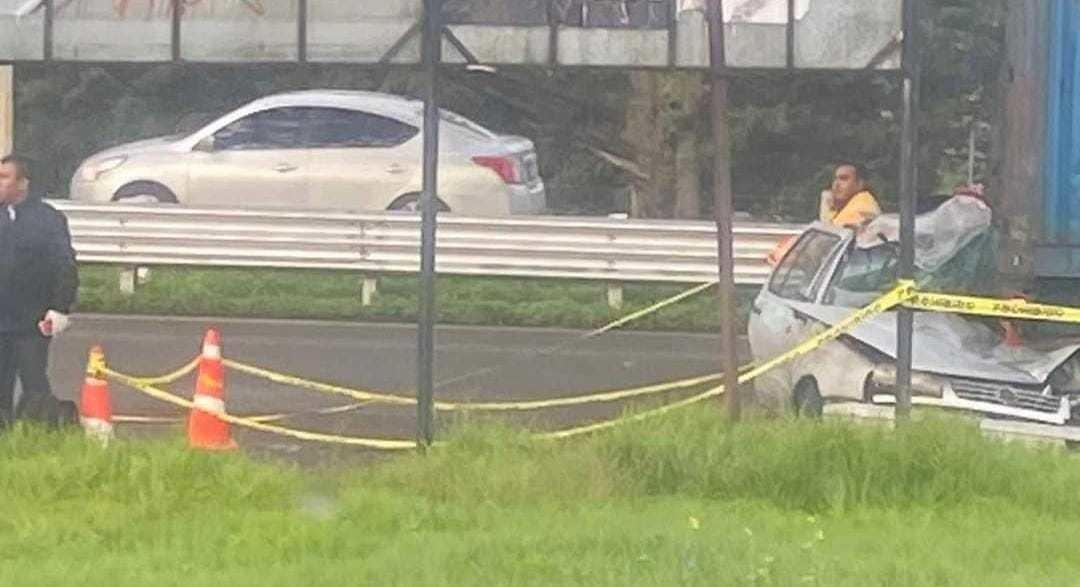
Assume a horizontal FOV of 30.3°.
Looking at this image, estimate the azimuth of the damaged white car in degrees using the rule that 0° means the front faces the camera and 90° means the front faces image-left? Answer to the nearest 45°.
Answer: approximately 315°

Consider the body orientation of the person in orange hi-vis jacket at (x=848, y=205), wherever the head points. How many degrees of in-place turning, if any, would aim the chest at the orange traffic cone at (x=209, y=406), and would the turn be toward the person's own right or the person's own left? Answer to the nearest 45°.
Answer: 0° — they already face it

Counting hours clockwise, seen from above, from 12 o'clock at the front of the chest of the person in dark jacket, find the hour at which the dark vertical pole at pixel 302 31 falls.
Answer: The dark vertical pole is roughly at 9 o'clock from the person in dark jacket.

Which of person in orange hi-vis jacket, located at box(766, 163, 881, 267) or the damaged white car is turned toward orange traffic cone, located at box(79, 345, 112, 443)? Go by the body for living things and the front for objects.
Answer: the person in orange hi-vis jacket

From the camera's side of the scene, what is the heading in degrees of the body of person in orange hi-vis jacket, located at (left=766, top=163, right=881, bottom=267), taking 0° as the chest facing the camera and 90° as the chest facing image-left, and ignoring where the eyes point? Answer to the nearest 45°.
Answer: approximately 45°

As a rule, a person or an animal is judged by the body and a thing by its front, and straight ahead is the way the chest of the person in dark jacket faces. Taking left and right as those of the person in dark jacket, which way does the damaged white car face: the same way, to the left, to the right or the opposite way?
to the left

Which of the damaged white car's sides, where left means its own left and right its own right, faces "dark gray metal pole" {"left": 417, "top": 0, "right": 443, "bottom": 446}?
right
